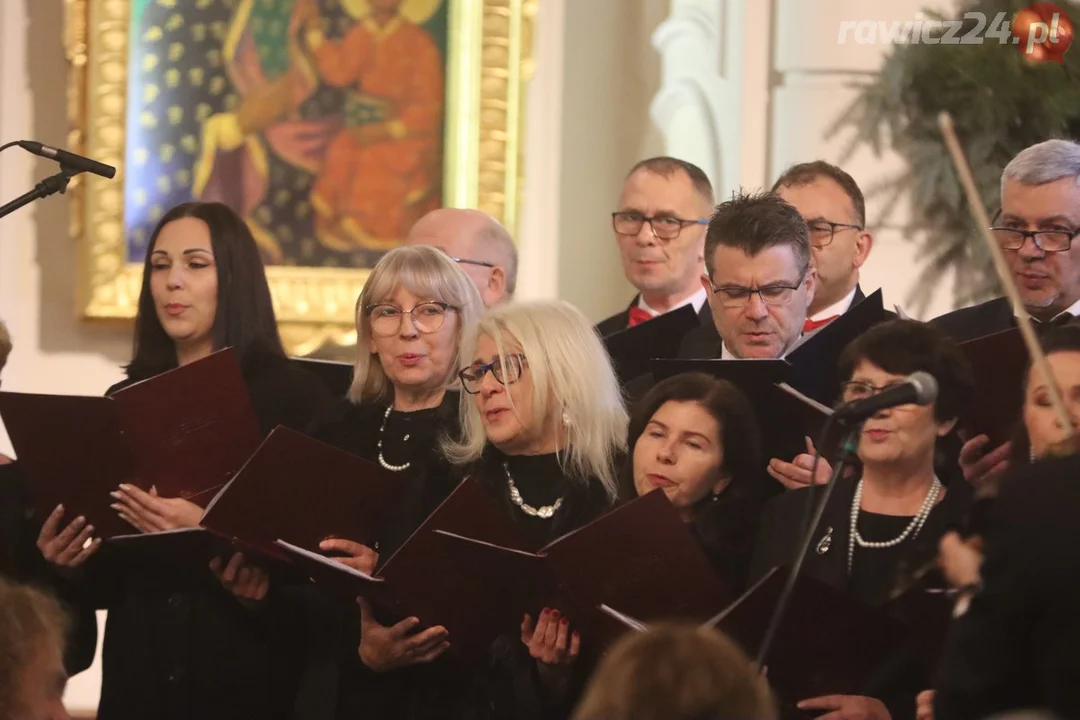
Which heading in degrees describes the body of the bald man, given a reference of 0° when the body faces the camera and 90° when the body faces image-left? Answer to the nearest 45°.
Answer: approximately 45°

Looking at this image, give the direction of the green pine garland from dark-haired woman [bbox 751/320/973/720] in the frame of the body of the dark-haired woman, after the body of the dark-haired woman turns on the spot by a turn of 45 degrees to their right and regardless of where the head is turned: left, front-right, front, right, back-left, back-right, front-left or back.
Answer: right

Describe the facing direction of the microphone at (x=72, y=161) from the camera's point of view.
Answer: facing to the right of the viewer

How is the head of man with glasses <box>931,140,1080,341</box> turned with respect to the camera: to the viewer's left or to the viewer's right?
to the viewer's left

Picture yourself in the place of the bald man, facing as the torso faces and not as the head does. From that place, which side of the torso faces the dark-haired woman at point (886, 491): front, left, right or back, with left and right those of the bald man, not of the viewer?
left

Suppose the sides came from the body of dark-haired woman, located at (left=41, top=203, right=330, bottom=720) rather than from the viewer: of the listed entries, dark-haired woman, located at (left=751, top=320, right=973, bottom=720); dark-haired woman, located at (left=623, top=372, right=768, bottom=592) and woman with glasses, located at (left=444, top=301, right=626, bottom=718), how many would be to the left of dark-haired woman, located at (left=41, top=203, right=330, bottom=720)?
3

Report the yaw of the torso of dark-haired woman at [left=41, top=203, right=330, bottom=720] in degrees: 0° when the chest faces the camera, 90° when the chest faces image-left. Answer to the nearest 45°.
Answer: approximately 45°

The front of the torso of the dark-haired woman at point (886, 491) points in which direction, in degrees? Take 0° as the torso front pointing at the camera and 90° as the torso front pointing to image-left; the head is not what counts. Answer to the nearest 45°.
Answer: approximately 45°

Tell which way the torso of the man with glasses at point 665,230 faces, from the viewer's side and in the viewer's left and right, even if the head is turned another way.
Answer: facing the viewer and to the left of the viewer

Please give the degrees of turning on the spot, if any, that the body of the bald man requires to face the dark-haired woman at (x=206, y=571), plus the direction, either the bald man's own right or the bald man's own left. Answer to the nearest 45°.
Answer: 0° — they already face them

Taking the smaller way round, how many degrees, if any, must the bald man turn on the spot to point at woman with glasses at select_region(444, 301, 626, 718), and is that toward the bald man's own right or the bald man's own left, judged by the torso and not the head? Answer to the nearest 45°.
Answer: approximately 45° to the bald man's own left
